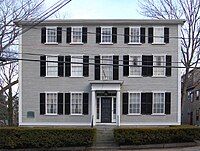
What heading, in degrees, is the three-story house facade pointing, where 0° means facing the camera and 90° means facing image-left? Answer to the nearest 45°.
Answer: approximately 0°

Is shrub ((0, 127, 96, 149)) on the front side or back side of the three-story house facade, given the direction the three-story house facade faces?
on the front side

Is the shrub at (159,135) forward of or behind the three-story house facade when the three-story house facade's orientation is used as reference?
forward
